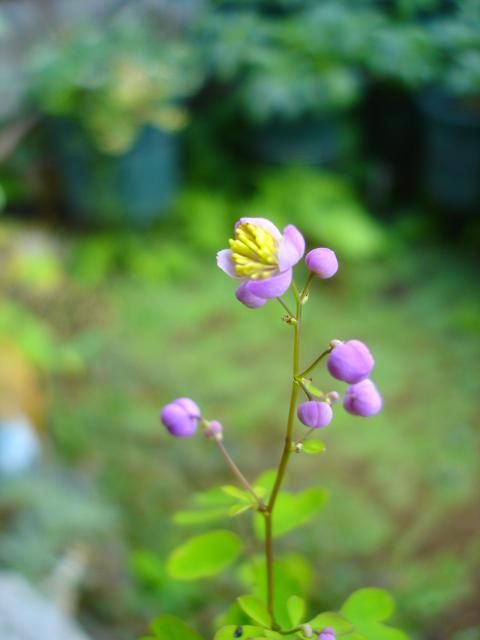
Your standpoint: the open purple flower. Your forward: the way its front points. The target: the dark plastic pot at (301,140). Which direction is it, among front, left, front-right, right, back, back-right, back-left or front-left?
back-right

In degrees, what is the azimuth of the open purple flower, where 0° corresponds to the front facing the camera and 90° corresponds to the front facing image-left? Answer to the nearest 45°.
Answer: approximately 45°

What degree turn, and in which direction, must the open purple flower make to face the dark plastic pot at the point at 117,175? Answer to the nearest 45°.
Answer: approximately 135° to its right
